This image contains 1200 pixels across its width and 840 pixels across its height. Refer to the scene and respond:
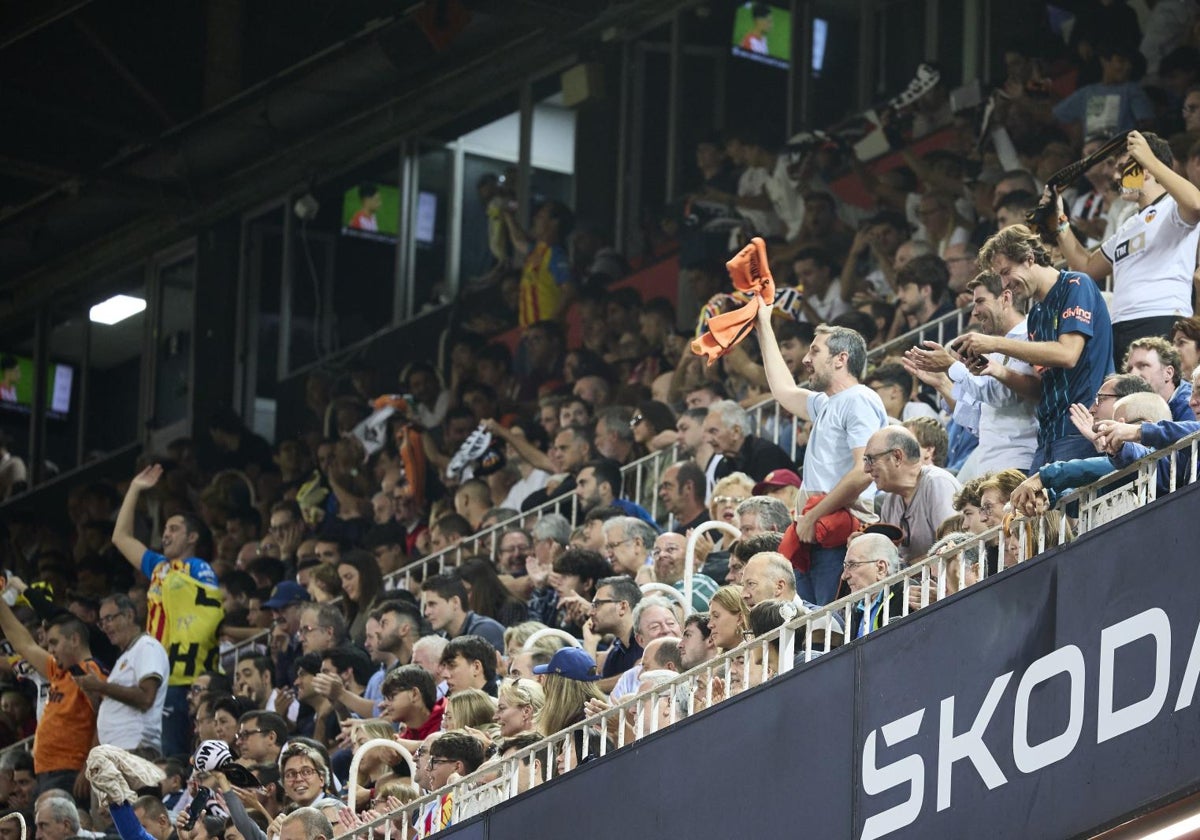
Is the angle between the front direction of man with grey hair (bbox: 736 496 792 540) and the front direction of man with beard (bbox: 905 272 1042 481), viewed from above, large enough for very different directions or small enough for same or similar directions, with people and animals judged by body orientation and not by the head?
same or similar directions

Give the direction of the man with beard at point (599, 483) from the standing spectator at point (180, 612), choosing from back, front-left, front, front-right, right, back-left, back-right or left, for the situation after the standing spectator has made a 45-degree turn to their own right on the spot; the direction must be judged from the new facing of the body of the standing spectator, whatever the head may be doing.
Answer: back-left

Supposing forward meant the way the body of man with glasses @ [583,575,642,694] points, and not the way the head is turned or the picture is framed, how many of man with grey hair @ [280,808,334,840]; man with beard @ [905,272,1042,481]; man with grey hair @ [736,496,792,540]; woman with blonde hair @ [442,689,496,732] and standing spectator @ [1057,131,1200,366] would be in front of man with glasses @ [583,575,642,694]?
2

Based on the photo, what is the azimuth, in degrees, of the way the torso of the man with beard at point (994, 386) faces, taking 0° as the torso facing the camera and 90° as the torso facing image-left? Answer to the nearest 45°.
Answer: approximately 90°

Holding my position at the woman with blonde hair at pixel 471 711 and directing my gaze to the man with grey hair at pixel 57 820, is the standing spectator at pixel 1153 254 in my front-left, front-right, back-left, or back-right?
back-right

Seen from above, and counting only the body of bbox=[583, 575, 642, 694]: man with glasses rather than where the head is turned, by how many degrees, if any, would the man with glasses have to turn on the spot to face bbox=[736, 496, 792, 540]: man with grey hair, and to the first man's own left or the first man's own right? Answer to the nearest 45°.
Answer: approximately 180°

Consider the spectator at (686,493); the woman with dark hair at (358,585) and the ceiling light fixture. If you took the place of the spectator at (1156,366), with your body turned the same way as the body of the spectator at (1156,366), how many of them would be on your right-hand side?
3

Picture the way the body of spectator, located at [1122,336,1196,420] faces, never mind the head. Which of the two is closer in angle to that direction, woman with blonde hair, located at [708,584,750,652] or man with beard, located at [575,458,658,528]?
the woman with blonde hair

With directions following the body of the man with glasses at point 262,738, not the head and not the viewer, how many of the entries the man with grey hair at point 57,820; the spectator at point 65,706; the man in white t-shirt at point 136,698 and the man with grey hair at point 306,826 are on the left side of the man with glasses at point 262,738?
1
